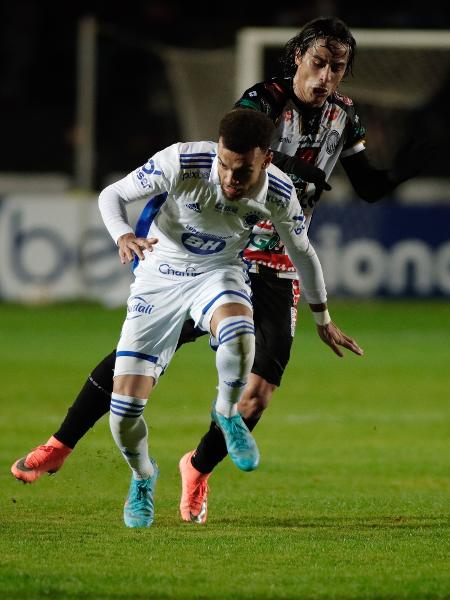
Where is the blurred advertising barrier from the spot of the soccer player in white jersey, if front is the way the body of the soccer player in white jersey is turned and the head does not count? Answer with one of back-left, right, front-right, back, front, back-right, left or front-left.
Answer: back

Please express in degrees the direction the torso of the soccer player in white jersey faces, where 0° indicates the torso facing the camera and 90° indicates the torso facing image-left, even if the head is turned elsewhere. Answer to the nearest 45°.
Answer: approximately 0°

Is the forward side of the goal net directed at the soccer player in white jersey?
yes

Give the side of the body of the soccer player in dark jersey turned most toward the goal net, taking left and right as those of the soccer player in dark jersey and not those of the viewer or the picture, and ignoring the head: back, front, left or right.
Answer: back

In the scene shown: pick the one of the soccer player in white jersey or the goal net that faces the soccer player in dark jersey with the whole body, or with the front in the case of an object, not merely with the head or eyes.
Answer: the goal net

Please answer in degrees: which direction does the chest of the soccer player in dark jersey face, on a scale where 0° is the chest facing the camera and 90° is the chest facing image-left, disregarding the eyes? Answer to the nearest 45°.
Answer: approximately 0°

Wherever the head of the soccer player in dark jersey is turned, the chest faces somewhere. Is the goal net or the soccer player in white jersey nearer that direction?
the soccer player in white jersey

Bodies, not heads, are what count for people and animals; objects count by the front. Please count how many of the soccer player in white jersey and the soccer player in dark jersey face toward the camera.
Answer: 2

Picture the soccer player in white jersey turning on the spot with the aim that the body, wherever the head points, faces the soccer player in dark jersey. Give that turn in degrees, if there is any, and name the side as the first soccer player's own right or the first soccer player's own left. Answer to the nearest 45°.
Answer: approximately 135° to the first soccer player's own left

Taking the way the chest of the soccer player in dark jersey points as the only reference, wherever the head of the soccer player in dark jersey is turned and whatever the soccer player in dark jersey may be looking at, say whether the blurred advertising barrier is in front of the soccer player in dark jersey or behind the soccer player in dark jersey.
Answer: behind
